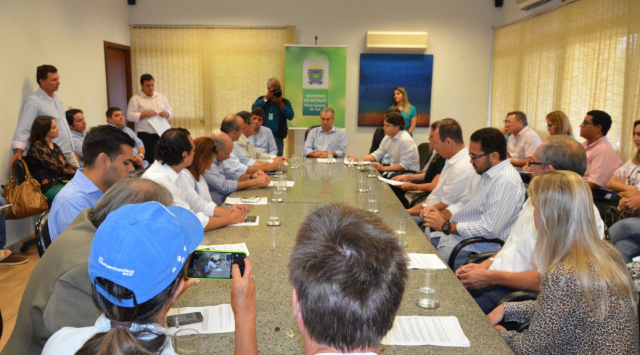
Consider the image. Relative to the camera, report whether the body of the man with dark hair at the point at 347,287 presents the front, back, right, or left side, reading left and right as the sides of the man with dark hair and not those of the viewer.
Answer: back

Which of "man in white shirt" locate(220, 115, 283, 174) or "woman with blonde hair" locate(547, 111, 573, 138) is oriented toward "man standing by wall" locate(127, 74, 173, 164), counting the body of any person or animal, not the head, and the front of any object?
the woman with blonde hair

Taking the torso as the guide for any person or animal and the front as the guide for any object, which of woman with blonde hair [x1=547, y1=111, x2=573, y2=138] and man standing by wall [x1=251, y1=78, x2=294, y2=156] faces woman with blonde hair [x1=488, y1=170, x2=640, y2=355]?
the man standing by wall

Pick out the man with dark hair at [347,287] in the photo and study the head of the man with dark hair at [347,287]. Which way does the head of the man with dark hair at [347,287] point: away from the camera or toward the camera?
away from the camera

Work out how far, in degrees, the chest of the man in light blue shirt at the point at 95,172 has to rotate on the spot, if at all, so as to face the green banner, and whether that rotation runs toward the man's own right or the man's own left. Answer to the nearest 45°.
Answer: approximately 45° to the man's own left

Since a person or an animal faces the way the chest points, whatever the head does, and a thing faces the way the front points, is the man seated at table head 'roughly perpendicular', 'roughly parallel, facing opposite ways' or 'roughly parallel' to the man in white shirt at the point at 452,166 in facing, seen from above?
roughly perpendicular

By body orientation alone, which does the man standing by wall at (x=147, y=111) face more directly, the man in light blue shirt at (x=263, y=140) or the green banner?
the man in light blue shirt

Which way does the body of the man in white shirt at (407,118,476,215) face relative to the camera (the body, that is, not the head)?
to the viewer's left

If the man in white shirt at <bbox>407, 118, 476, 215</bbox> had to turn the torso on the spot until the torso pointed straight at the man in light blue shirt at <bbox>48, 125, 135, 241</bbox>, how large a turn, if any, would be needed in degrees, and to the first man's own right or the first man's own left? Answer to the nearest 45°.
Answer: approximately 45° to the first man's own left

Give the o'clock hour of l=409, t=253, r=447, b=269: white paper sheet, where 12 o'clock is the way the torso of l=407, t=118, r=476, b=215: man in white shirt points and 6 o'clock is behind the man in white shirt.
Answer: The white paper sheet is roughly at 9 o'clock from the man in white shirt.

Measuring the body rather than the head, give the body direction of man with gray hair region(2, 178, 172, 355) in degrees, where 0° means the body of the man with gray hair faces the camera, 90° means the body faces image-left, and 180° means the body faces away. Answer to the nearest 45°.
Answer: approximately 225°
